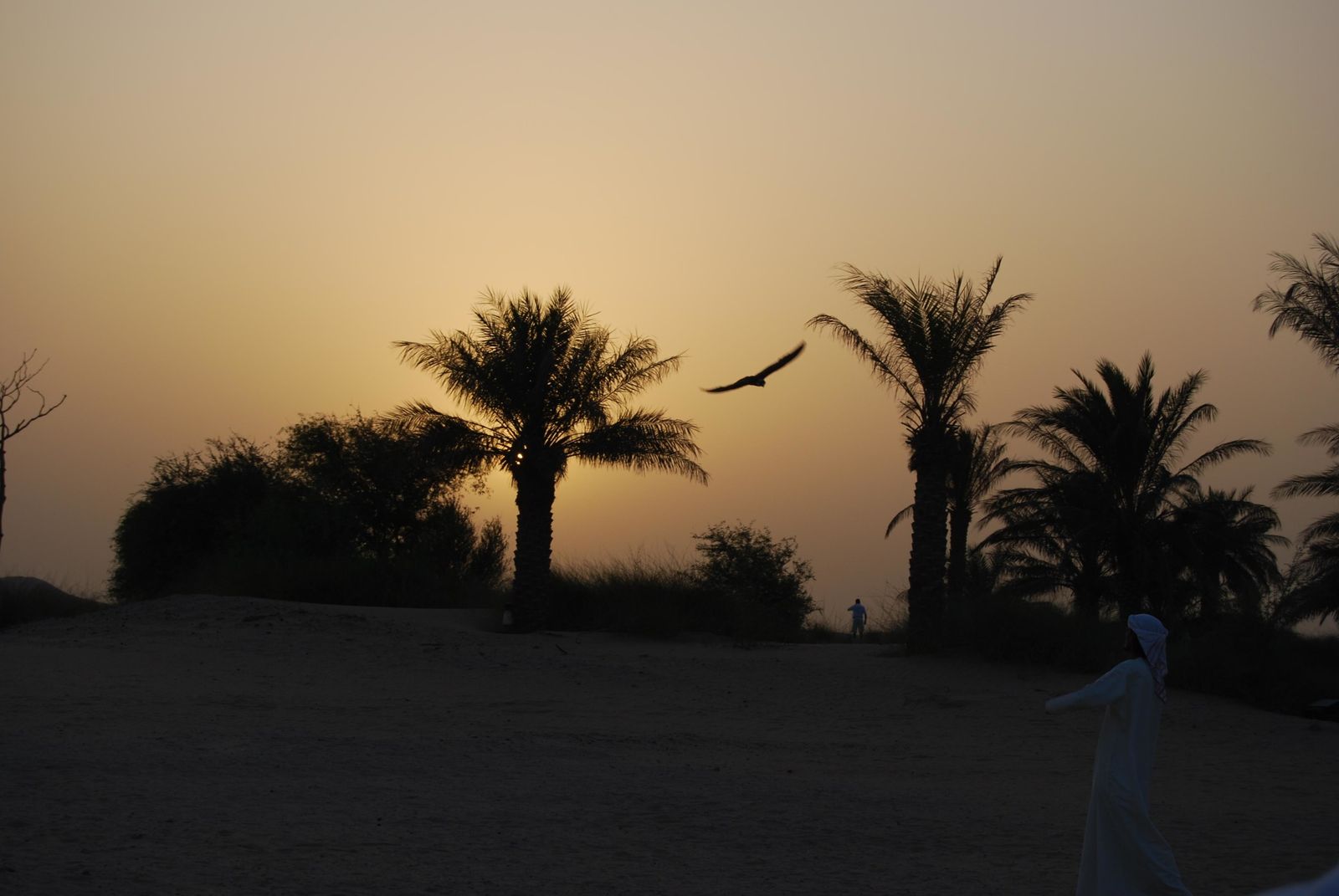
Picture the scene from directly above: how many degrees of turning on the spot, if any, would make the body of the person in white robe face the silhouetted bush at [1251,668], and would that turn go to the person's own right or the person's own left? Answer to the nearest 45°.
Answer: approximately 90° to the person's own right

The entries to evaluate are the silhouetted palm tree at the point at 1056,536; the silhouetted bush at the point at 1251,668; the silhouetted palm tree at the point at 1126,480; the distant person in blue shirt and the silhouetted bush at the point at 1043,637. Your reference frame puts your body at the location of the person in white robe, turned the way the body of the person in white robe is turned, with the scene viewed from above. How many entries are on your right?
5

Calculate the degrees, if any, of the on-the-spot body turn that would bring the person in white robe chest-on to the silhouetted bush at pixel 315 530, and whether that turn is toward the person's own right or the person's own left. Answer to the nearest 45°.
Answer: approximately 45° to the person's own right

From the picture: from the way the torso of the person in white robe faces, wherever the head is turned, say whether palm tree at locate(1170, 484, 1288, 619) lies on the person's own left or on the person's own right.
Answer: on the person's own right

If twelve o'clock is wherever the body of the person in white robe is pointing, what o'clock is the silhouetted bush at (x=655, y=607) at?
The silhouetted bush is roughly at 2 o'clock from the person in white robe.

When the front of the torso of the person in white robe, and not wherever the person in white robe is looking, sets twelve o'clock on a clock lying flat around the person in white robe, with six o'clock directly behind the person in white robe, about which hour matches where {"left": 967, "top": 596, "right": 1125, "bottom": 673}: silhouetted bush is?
The silhouetted bush is roughly at 3 o'clock from the person in white robe.

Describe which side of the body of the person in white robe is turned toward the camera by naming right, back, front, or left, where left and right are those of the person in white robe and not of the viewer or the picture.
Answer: left

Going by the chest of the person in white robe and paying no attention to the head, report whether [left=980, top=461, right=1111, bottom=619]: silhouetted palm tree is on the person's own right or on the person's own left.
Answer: on the person's own right

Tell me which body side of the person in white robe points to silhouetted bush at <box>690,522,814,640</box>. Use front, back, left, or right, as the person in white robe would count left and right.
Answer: right

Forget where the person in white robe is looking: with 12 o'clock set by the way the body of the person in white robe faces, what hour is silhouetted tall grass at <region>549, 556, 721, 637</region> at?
The silhouetted tall grass is roughly at 2 o'clock from the person in white robe.

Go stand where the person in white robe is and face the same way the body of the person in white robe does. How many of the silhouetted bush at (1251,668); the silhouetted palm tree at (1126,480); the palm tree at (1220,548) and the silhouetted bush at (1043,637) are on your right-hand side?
4
